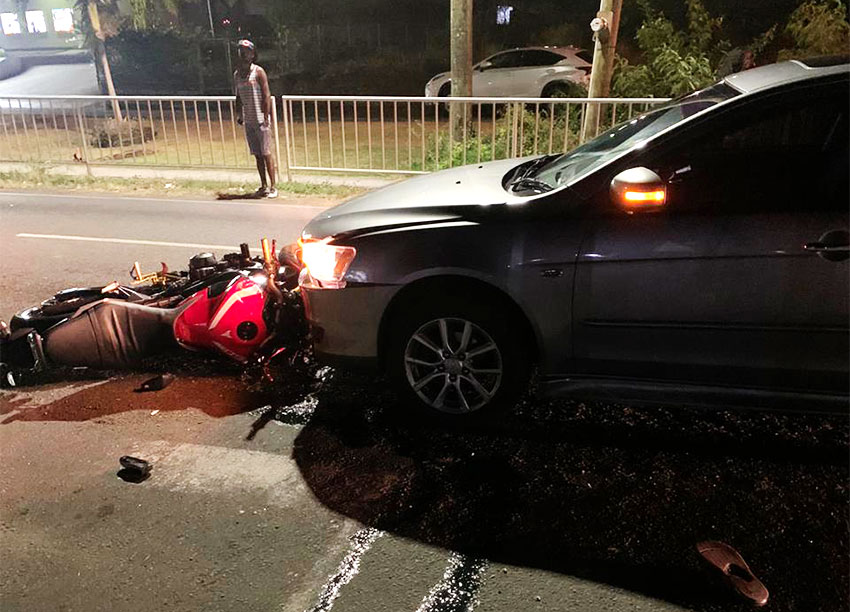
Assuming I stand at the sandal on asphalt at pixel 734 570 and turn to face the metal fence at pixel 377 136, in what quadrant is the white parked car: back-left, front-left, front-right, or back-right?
front-right

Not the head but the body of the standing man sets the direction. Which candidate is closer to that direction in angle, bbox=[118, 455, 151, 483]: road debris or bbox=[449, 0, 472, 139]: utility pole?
the road debris

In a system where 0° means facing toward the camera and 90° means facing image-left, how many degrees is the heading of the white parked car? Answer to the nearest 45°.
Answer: approximately 90°

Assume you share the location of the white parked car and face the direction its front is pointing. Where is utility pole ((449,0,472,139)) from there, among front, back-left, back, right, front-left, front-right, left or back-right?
left

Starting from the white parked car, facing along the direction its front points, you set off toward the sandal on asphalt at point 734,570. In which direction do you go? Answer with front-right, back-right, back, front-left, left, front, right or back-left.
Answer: left

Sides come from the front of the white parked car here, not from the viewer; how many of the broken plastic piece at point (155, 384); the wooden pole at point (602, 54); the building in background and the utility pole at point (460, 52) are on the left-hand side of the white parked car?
3

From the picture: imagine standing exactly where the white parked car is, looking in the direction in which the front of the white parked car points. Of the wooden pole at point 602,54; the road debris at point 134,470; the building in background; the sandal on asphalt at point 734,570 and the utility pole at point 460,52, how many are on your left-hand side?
4

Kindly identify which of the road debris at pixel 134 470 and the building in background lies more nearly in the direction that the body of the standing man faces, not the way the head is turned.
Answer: the road debris

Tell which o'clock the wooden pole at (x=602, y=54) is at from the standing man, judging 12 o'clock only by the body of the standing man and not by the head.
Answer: The wooden pole is roughly at 8 o'clock from the standing man.

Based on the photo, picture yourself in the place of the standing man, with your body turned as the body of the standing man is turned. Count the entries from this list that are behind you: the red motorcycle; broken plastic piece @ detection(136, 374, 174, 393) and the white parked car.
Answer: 1

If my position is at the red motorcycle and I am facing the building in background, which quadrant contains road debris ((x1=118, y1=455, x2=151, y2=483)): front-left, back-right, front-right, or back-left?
back-left

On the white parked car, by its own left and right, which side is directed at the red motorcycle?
left

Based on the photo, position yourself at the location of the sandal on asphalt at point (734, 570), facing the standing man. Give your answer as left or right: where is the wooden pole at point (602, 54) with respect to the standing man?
right

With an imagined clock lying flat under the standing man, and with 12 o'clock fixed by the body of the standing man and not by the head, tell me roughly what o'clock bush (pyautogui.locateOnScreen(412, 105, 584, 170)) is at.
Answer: The bush is roughly at 8 o'clock from the standing man.

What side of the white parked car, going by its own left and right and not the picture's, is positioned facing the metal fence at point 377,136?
left

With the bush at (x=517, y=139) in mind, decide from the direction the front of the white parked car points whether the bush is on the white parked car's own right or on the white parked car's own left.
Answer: on the white parked car's own left

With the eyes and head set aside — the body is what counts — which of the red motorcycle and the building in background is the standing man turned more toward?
the red motorcycle

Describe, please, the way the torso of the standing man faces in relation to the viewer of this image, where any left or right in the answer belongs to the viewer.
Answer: facing the viewer and to the left of the viewer

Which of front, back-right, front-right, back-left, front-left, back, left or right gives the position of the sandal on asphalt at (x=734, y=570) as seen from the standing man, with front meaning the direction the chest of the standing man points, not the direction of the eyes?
front-left
